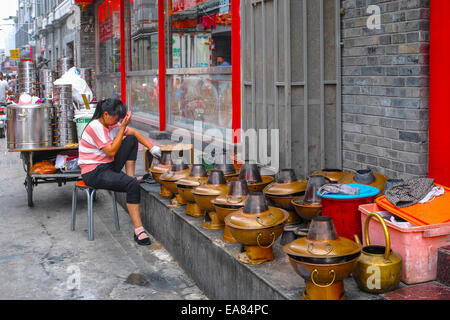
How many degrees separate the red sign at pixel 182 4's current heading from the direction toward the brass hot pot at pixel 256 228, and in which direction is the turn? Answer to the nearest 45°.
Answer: approximately 45° to its left

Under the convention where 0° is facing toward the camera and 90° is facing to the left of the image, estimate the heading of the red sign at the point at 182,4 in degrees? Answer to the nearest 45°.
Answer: approximately 45°

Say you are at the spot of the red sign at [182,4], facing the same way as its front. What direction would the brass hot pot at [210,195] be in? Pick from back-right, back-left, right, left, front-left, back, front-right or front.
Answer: front-left

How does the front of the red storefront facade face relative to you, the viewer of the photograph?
facing the viewer and to the left of the viewer

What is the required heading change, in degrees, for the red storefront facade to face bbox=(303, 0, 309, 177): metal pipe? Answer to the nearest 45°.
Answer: approximately 45° to its left

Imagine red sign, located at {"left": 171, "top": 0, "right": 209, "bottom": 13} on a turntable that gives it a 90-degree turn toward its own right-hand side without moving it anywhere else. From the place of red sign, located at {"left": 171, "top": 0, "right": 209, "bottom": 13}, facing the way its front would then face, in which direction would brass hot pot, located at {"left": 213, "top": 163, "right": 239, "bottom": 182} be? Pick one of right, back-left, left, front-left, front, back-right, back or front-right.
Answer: back-left

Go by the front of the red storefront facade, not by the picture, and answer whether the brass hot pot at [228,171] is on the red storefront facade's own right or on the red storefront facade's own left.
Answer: on the red storefront facade's own left
